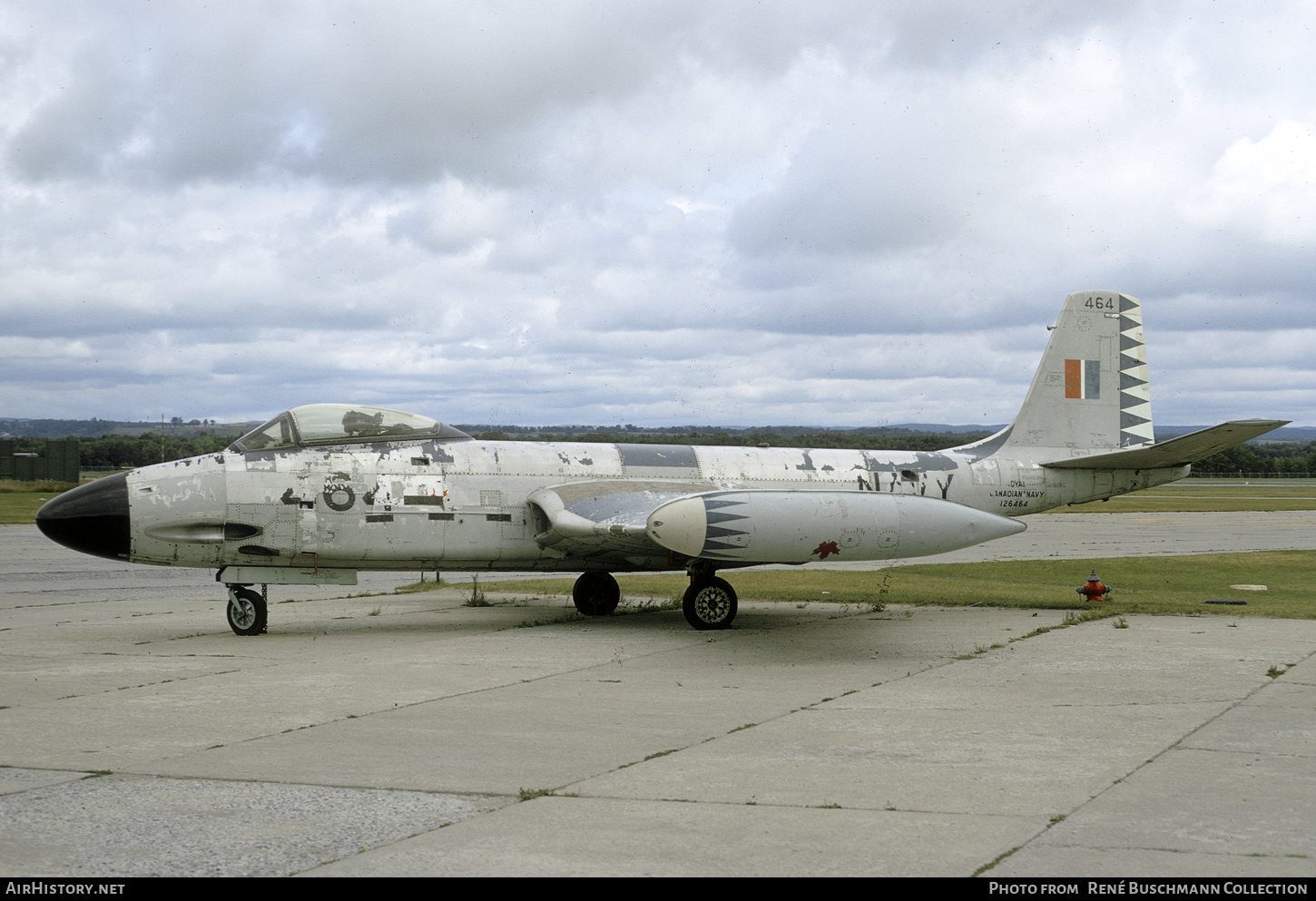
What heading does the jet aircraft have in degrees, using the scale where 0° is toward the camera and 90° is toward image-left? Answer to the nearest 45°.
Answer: approximately 90°

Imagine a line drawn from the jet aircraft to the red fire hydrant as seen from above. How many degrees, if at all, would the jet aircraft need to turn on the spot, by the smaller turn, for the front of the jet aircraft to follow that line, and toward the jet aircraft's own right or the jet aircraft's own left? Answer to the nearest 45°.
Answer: approximately 180°
